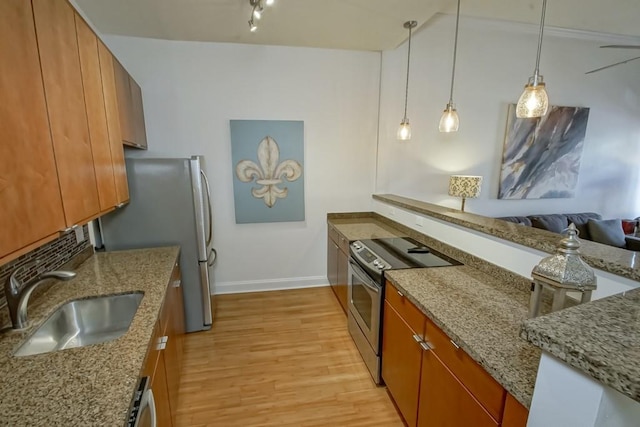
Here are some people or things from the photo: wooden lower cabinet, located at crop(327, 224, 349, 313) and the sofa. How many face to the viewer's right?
0

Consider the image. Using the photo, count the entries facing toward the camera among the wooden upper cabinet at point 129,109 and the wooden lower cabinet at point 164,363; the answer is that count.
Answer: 0

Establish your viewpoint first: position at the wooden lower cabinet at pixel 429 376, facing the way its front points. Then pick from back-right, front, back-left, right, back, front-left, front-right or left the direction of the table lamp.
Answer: back-right

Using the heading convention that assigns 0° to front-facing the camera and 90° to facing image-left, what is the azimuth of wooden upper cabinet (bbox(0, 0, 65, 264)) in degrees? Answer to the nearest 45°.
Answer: approximately 315°

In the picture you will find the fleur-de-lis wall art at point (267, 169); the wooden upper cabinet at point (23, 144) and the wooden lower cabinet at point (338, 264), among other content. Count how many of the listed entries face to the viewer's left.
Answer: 1

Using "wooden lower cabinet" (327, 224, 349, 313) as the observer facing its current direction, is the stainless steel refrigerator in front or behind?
in front

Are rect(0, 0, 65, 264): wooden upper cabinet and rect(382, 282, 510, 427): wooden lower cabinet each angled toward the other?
yes

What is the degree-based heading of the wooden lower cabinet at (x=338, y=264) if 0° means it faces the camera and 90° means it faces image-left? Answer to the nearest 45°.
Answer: approximately 90°

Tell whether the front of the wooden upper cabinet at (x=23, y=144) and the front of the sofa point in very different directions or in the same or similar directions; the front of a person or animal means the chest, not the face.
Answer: very different directions

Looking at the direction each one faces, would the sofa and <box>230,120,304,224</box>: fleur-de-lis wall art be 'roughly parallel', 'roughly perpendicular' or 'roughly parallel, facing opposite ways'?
roughly perpendicular

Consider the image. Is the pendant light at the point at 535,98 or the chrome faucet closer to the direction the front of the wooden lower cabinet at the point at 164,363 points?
the pendant light
